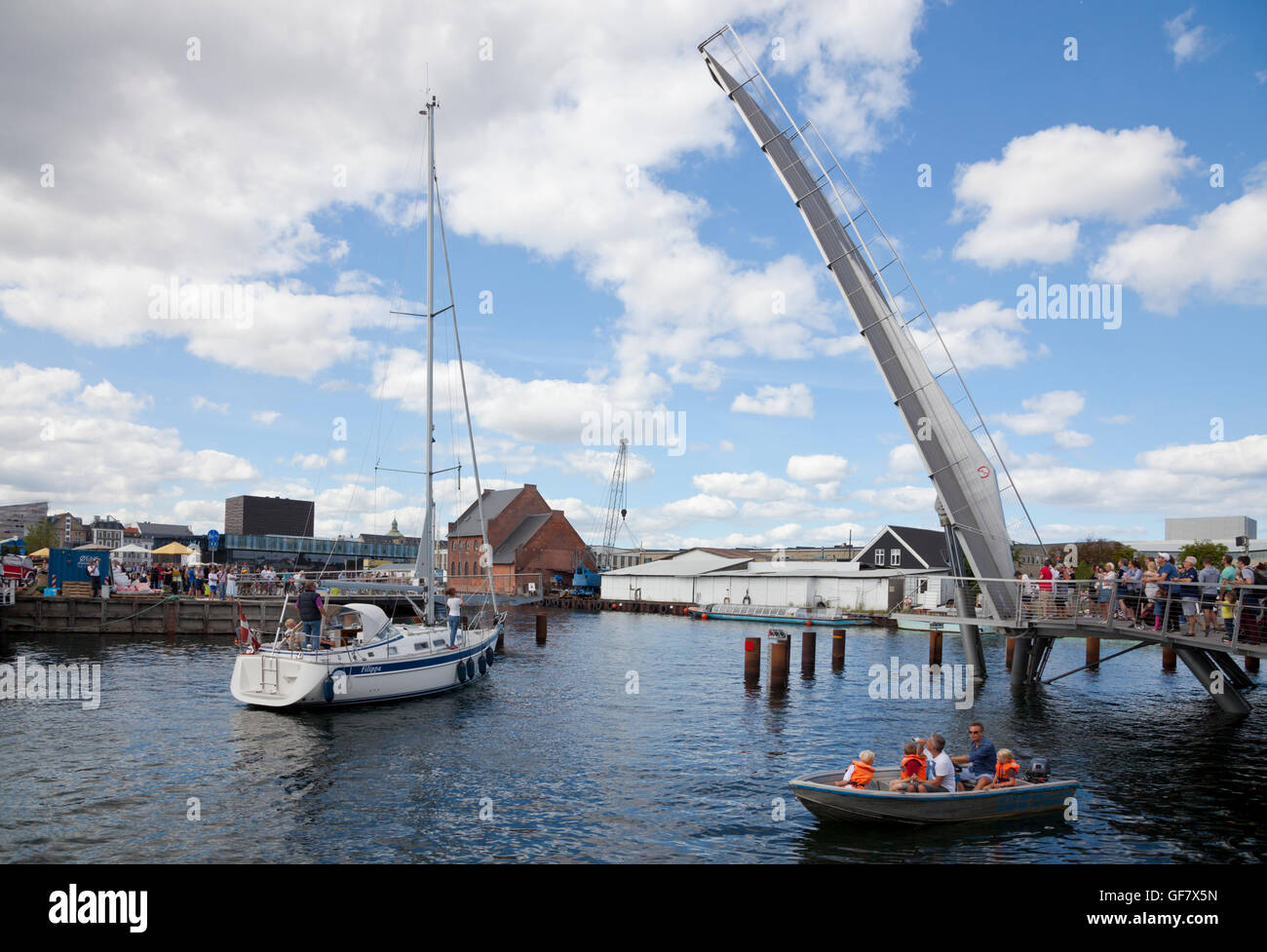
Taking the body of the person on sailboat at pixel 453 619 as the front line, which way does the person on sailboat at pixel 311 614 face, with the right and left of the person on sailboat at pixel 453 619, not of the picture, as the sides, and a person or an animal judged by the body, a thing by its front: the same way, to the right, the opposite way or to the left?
the same way

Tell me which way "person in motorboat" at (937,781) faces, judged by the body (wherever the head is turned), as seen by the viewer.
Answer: to the viewer's left

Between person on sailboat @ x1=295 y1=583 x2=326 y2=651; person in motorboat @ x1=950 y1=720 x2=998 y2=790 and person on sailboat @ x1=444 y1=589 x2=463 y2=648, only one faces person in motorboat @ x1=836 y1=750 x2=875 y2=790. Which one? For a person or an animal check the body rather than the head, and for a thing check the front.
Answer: person in motorboat @ x1=950 y1=720 x2=998 y2=790

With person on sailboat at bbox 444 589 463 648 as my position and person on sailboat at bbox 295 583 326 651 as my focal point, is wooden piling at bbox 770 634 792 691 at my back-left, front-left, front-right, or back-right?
back-left

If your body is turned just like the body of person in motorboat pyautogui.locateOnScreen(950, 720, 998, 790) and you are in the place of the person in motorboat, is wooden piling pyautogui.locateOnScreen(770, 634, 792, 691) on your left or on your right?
on your right

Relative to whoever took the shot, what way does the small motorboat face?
facing to the left of the viewer
